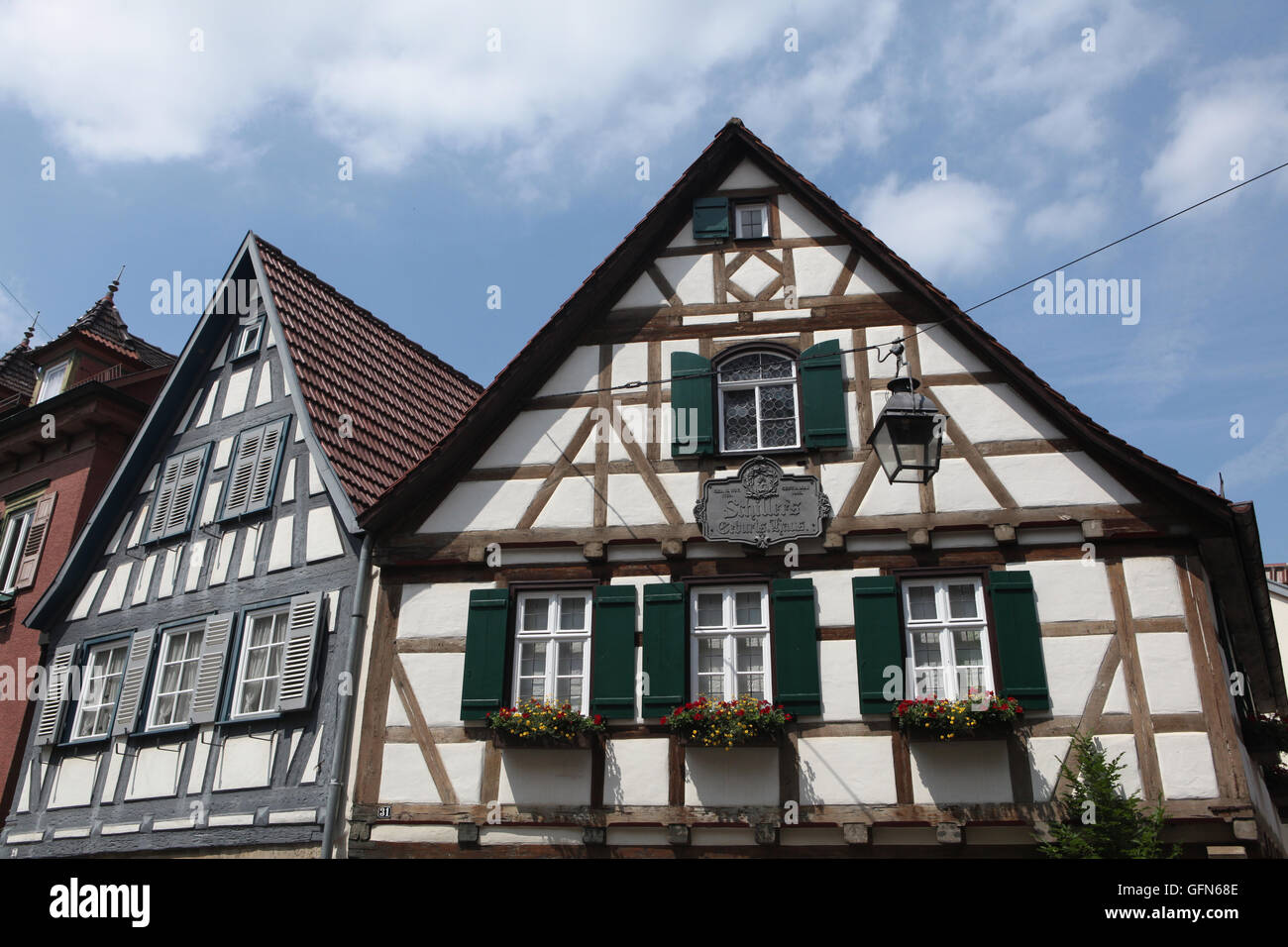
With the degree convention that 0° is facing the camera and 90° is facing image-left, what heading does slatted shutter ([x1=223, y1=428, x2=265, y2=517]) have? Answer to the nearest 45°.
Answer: approximately 45°

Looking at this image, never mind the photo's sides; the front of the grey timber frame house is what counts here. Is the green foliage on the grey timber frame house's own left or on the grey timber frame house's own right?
on the grey timber frame house's own left

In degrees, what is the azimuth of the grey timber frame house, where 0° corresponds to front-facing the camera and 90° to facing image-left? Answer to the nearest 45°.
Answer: approximately 45°

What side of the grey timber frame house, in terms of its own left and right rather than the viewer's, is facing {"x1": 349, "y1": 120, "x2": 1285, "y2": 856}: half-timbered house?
left

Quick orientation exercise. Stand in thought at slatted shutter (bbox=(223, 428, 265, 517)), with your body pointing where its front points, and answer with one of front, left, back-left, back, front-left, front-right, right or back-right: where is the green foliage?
left

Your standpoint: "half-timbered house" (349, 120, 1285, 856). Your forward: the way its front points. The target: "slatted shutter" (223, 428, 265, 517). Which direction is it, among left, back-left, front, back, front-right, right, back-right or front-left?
right

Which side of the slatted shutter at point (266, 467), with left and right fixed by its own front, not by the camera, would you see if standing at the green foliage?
left

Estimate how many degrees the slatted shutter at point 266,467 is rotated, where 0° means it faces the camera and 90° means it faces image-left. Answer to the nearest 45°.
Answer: approximately 45°

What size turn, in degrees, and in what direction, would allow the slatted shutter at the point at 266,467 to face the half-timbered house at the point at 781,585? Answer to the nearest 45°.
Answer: approximately 90° to its left
